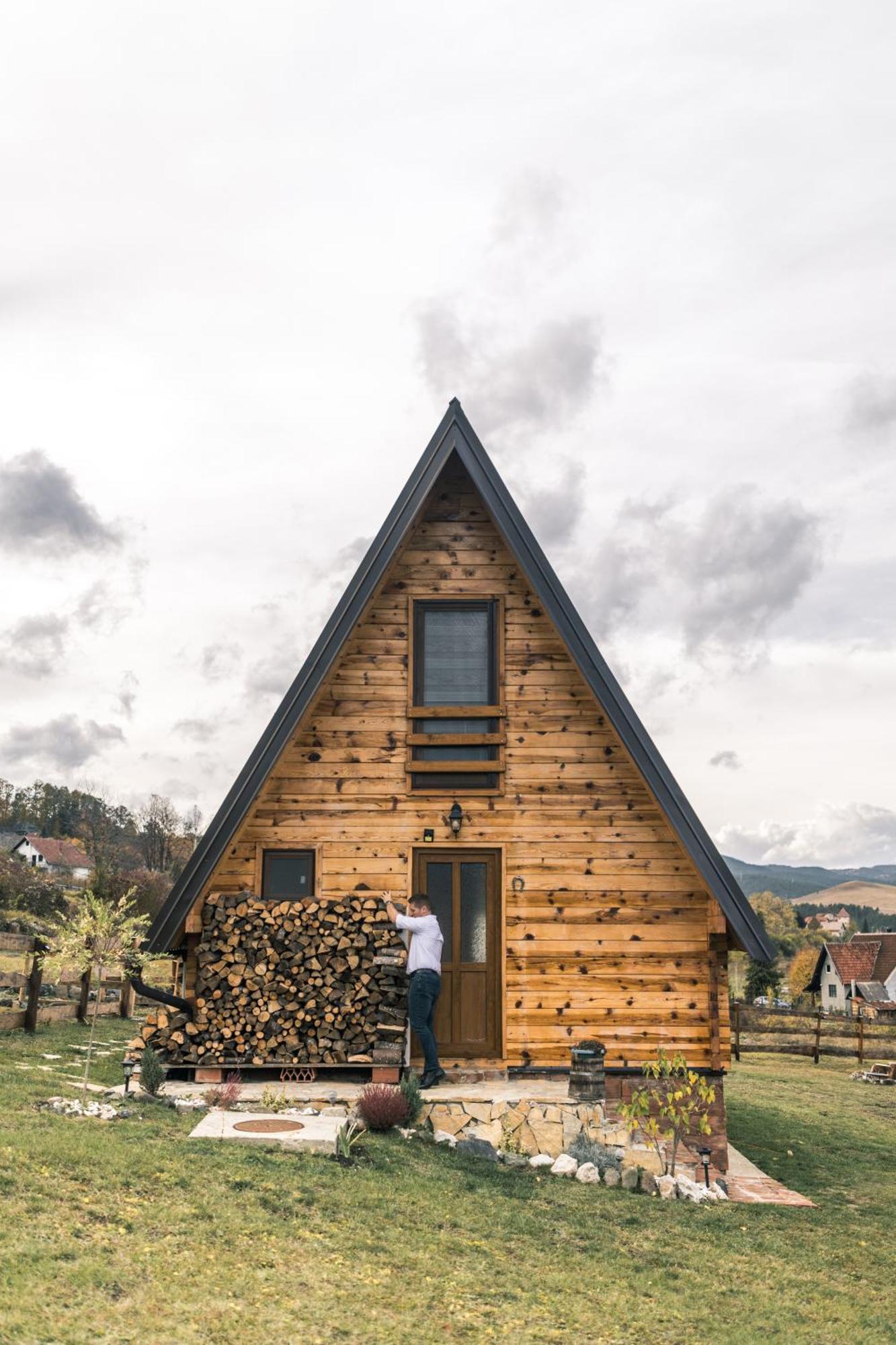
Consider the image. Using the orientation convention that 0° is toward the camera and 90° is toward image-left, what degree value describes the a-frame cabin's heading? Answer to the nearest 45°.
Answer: approximately 0°

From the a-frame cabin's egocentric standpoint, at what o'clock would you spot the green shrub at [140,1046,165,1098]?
The green shrub is roughly at 2 o'clock from the a-frame cabin.

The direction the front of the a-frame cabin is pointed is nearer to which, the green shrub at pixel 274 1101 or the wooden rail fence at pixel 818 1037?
the green shrub

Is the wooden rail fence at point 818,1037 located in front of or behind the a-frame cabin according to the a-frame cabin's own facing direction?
behind

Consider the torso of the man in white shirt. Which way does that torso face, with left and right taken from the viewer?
facing to the left of the viewer

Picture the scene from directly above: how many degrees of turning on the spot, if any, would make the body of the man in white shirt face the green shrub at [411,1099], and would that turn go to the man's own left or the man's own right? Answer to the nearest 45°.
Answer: approximately 90° to the man's own left

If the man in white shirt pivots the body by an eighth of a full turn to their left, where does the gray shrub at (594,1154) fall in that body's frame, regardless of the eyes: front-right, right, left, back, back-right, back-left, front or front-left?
left

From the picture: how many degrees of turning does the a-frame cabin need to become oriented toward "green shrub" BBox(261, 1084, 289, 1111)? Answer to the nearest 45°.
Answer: approximately 45° to its right
